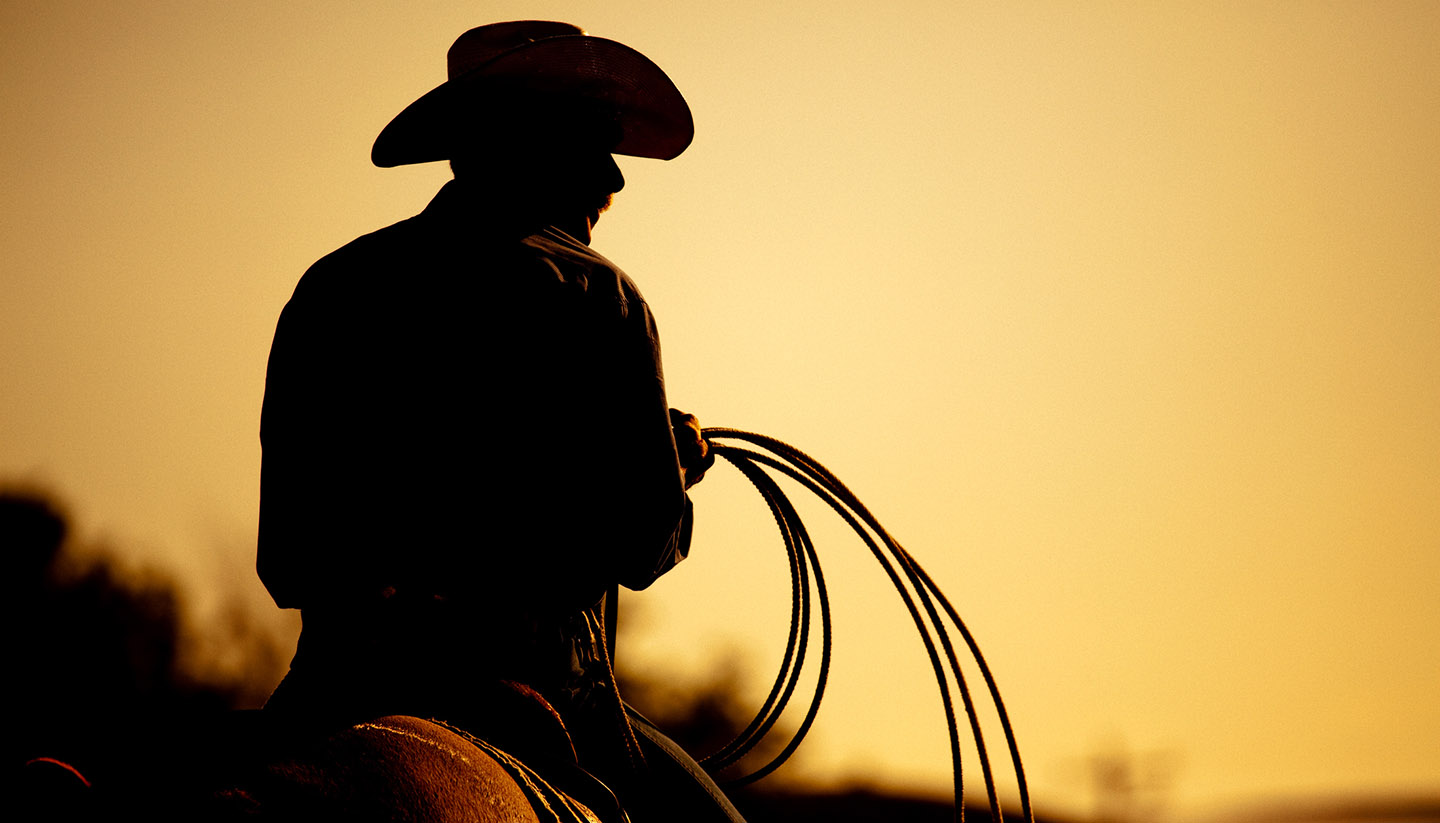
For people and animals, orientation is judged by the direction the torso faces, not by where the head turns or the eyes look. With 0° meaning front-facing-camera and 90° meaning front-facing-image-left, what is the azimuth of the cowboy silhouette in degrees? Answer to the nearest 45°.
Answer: approximately 225°
